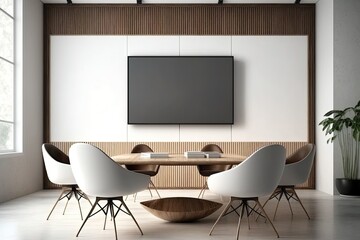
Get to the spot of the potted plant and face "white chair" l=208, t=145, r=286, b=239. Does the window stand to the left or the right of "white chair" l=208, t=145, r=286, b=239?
right

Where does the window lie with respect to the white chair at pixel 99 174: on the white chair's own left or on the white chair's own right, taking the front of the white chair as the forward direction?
on the white chair's own left

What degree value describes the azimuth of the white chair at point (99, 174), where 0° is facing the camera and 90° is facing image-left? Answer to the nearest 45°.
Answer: approximately 225°

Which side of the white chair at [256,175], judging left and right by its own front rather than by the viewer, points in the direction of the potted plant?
right

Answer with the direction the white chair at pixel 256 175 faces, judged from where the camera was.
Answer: facing away from the viewer and to the left of the viewer

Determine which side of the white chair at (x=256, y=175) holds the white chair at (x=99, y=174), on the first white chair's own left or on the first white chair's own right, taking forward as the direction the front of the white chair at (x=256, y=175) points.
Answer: on the first white chair's own left

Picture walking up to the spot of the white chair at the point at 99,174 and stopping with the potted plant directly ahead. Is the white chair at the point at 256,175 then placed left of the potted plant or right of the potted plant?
right
